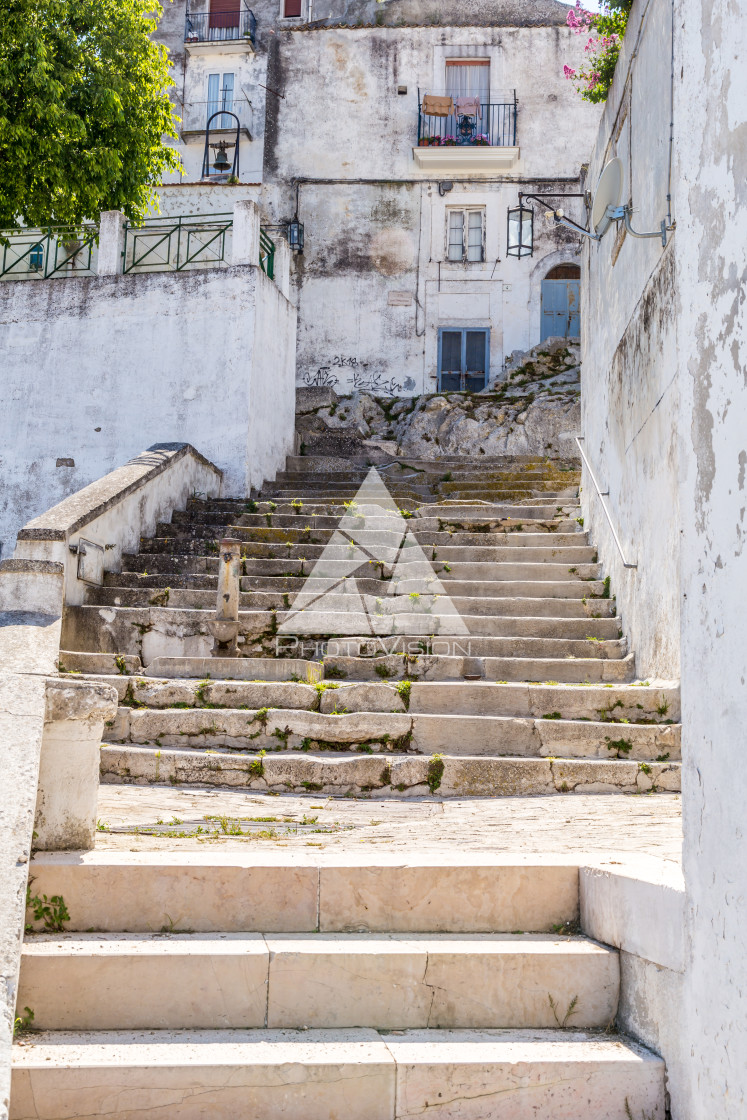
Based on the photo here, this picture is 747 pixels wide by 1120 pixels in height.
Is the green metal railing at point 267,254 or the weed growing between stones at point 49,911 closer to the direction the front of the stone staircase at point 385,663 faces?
the weed growing between stones

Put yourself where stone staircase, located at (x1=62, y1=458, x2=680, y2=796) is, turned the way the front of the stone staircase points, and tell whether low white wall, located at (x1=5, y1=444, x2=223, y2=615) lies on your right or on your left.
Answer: on your right

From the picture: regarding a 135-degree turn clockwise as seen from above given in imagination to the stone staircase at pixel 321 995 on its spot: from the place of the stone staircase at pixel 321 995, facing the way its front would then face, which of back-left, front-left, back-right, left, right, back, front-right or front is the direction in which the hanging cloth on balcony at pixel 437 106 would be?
front-right

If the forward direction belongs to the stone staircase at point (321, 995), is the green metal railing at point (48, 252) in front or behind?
behind

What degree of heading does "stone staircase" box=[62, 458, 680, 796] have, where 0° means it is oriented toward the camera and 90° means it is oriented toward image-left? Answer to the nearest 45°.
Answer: approximately 0°

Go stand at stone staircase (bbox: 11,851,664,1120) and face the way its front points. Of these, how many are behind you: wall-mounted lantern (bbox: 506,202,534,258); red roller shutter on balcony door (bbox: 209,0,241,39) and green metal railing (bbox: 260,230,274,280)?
3

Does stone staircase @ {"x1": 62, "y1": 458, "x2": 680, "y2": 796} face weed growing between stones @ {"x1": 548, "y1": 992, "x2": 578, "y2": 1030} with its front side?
yes

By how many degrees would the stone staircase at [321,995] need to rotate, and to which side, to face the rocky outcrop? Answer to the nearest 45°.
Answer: approximately 180°

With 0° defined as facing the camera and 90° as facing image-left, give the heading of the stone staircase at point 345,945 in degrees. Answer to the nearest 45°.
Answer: approximately 0°

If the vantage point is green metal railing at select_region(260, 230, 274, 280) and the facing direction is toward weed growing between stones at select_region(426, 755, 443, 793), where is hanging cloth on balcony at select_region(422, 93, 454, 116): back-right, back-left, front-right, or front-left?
back-left

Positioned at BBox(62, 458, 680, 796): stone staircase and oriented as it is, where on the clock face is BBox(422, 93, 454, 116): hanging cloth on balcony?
The hanging cloth on balcony is roughly at 6 o'clock from the stone staircase.

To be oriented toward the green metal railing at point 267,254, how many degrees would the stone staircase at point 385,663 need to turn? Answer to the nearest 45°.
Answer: approximately 180°

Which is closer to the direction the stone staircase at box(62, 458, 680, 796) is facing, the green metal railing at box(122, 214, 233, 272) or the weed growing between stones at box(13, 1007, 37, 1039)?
the weed growing between stones

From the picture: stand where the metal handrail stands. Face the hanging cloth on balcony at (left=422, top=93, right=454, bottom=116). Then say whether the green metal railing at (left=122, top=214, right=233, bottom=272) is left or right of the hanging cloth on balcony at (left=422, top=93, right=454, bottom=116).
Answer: left
